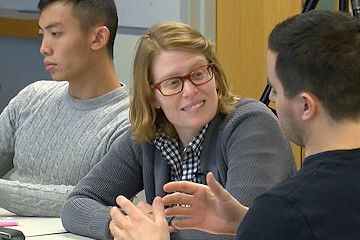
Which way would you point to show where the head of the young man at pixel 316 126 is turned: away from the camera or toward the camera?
away from the camera

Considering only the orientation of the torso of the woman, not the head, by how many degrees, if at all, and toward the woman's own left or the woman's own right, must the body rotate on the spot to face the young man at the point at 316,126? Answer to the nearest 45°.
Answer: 0° — they already face them

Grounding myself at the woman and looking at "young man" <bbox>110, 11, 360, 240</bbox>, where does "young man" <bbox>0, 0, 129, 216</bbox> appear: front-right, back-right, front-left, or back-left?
back-right

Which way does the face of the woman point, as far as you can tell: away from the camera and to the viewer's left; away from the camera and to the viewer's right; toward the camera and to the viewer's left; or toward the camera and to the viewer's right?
toward the camera and to the viewer's right

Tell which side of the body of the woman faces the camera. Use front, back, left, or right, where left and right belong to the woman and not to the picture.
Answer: front

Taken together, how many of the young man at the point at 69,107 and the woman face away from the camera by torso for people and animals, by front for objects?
0

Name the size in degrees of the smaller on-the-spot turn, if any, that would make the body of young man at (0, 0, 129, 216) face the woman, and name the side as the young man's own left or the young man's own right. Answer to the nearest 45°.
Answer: approximately 90° to the young man's own left
